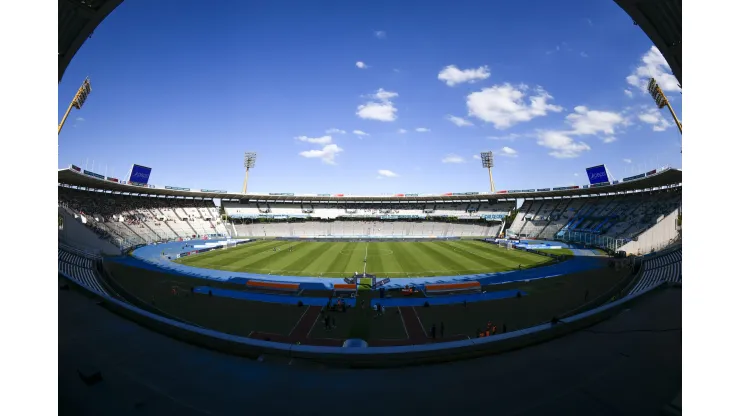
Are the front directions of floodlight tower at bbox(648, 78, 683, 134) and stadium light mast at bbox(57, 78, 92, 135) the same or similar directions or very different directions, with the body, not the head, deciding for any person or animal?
very different directions

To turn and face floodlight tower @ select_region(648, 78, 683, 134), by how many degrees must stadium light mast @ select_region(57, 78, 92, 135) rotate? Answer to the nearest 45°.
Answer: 0° — it already faces it

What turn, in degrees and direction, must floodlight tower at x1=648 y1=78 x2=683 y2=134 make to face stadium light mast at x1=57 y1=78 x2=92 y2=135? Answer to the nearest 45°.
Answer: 0° — it already faces it
